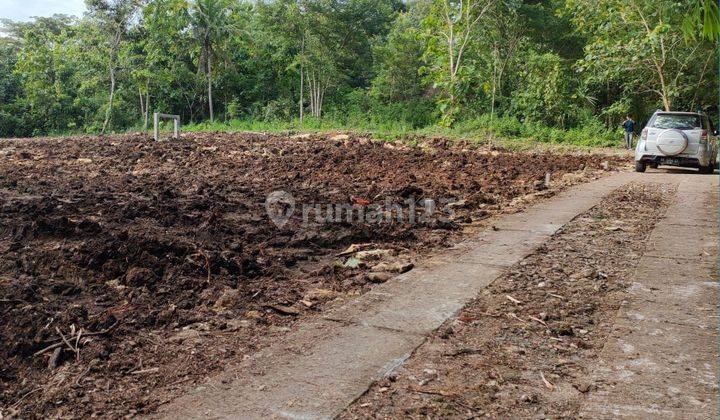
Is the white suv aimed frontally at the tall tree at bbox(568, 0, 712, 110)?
yes

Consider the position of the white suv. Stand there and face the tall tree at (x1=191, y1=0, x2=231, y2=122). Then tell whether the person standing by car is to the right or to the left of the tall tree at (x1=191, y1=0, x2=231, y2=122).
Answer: right

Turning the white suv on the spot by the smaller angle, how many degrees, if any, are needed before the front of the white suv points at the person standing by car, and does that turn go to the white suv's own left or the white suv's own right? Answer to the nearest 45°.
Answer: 0° — it already faces them

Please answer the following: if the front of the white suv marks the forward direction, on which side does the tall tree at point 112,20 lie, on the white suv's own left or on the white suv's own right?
on the white suv's own left

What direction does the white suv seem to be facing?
away from the camera

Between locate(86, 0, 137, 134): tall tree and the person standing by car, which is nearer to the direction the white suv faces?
the person standing by car

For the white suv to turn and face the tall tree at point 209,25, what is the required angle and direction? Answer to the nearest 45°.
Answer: approximately 45° to its left
